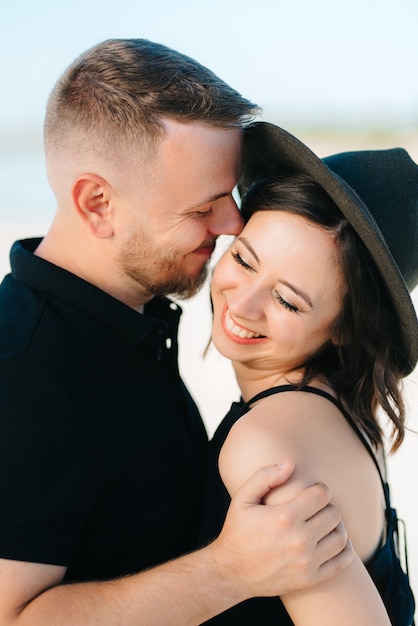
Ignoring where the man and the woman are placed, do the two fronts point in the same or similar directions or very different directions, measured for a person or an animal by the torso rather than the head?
very different directions

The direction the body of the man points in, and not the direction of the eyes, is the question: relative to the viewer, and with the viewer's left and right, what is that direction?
facing to the right of the viewer

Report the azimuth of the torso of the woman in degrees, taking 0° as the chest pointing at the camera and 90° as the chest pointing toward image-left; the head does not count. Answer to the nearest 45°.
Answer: approximately 90°
